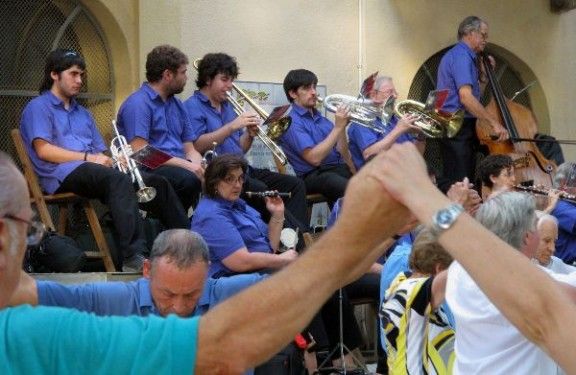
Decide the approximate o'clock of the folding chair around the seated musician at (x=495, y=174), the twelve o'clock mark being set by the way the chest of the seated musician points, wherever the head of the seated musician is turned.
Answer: The folding chair is roughly at 5 o'clock from the seated musician.

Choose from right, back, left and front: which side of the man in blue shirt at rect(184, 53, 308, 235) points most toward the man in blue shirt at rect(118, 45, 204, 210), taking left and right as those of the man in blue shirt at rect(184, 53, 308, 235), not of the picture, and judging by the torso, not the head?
right
